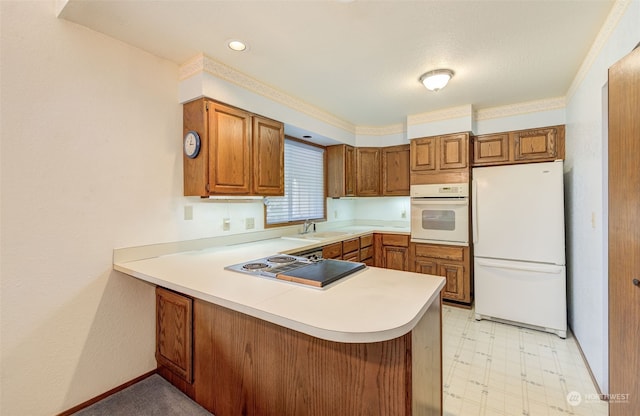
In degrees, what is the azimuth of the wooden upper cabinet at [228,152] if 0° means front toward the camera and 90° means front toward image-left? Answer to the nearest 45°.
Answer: approximately 315°

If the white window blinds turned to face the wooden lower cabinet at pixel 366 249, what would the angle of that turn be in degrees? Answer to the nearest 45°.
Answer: approximately 45° to its left

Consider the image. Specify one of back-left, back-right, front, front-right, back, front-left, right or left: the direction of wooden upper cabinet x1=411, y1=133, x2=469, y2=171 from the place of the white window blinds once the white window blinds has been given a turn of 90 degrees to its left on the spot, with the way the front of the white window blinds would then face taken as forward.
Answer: front-right

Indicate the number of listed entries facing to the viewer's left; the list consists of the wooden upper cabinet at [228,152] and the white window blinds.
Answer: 0

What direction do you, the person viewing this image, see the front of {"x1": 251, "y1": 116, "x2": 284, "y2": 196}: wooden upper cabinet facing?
facing the viewer and to the right of the viewer

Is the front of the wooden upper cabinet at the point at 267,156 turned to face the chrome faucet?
no

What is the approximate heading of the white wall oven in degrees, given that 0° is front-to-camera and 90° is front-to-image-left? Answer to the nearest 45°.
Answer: approximately 0°

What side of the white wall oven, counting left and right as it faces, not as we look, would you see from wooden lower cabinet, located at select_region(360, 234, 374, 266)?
right

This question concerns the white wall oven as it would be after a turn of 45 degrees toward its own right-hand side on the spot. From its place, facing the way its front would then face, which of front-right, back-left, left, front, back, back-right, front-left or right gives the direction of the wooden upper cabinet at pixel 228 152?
front

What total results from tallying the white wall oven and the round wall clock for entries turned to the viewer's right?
0

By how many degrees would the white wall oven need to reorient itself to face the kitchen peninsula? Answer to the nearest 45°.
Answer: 0° — it already faces it

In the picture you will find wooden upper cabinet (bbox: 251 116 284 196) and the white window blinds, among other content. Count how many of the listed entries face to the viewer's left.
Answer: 0

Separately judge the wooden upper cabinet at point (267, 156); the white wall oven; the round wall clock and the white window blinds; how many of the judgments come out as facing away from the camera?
0

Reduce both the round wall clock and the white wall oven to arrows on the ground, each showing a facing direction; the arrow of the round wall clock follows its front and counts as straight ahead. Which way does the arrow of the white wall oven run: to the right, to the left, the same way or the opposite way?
the same way

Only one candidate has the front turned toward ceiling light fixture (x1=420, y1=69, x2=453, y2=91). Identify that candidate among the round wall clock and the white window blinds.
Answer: the white window blinds

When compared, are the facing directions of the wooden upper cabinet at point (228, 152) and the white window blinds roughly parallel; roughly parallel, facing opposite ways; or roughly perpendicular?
roughly parallel

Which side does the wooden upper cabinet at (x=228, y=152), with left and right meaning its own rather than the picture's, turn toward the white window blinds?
left
